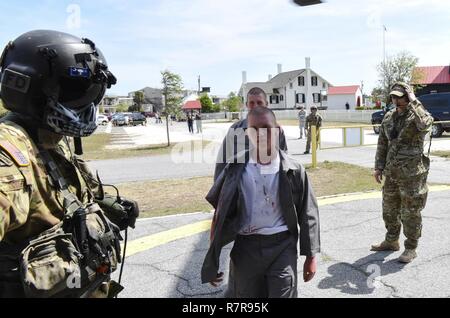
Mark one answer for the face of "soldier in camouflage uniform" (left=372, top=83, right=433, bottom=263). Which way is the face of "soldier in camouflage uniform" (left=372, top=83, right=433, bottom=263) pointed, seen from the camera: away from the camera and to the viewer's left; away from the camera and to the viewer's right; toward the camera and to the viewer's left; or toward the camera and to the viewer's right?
toward the camera and to the viewer's left

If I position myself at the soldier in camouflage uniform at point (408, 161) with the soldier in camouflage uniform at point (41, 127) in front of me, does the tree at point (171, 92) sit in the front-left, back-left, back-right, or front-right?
back-right

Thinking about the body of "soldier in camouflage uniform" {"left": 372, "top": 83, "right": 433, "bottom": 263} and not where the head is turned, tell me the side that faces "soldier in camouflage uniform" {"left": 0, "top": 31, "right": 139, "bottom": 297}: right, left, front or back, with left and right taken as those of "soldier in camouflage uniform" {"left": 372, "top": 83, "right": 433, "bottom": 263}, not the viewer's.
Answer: front

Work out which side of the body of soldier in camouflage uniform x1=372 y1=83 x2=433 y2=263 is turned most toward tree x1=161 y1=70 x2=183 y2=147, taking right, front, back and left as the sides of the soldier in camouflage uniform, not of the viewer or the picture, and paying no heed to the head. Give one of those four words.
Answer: right

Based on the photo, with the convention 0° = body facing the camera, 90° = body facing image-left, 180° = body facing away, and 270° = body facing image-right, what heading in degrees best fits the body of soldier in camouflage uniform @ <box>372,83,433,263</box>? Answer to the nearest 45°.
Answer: approximately 45°

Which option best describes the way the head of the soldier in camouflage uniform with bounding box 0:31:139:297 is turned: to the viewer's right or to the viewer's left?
to the viewer's right
